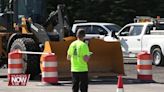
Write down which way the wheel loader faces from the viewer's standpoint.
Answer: facing the viewer and to the right of the viewer

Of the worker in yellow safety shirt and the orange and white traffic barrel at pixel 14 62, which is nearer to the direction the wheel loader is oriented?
the worker in yellow safety shirt

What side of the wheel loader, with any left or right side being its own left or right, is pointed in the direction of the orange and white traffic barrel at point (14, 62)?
right

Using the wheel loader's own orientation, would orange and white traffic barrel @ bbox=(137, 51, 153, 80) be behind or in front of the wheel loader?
in front

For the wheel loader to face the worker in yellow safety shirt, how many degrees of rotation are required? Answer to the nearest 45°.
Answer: approximately 45° to its right
